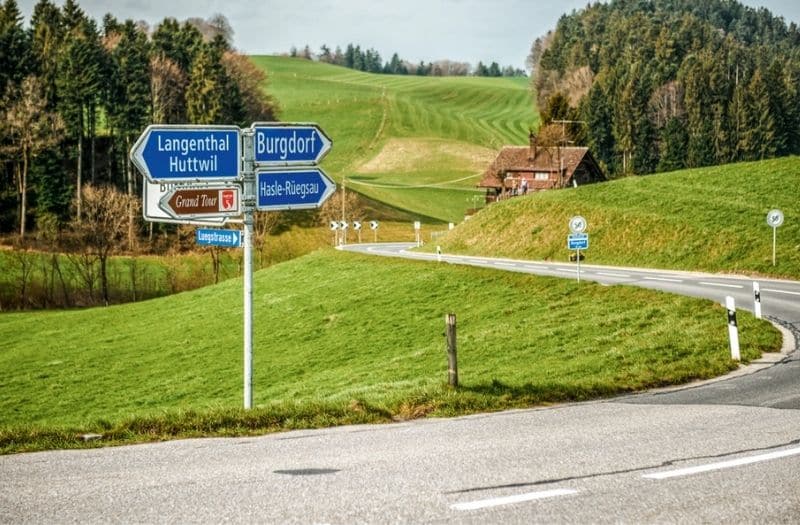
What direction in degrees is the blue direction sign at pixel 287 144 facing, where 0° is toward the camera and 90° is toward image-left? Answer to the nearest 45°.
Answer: approximately 0°

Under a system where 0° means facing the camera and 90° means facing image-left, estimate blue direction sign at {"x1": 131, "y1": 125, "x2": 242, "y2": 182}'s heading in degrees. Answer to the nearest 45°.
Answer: approximately 0°

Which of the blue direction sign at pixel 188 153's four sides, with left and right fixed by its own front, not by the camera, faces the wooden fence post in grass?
left

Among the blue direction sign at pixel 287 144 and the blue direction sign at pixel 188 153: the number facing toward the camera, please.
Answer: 2
